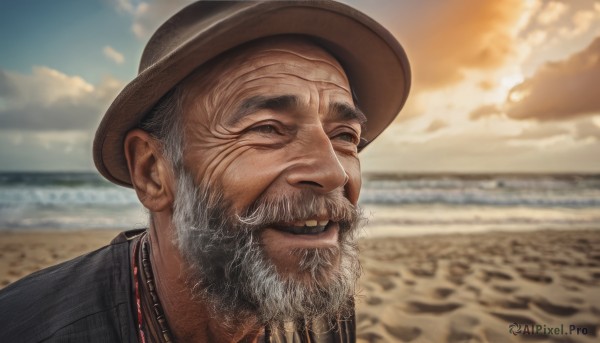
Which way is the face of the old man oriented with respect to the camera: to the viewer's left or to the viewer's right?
to the viewer's right

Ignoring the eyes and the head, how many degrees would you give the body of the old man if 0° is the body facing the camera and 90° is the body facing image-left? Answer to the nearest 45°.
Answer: approximately 315°
